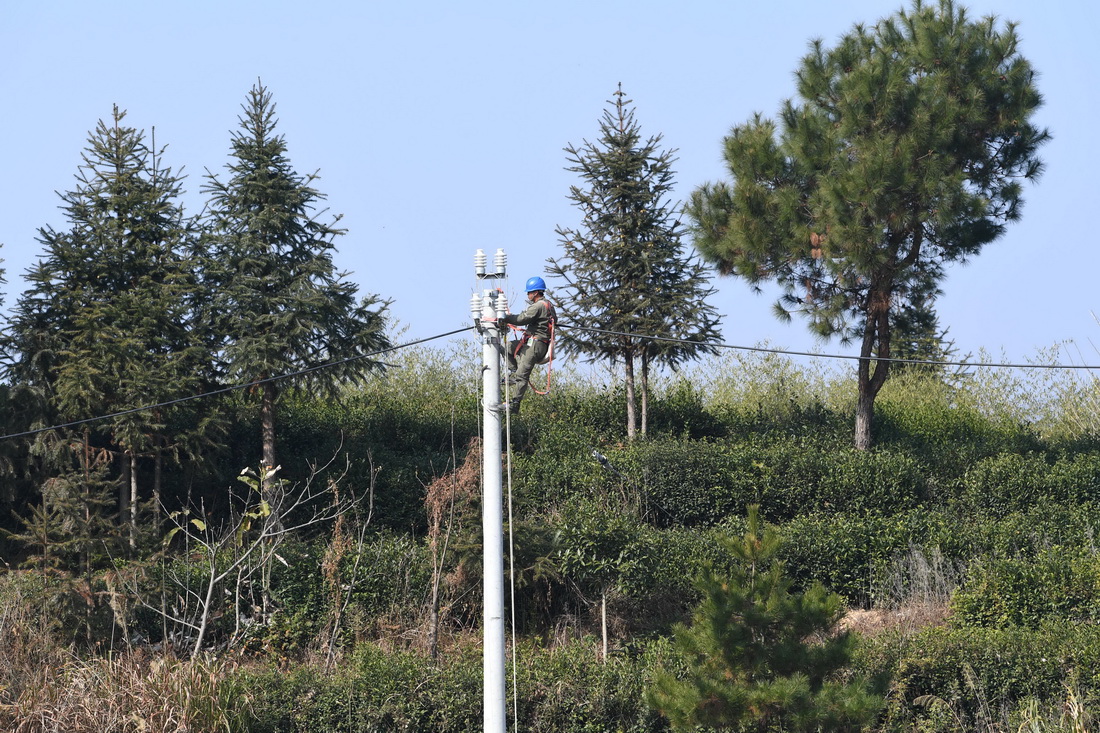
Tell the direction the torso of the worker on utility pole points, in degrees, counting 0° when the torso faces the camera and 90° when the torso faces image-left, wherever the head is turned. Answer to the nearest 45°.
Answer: approximately 90°

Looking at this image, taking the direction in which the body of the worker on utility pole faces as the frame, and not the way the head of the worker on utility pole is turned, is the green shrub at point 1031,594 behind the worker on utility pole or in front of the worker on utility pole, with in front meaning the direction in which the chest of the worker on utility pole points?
behind

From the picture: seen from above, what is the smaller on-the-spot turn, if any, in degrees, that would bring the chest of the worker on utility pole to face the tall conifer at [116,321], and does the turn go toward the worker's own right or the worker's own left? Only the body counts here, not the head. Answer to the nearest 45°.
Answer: approximately 45° to the worker's own right

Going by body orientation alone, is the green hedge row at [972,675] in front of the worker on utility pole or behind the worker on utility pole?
behind

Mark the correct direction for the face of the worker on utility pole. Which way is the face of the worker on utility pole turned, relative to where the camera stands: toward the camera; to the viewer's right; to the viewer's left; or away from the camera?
to the viewer's left

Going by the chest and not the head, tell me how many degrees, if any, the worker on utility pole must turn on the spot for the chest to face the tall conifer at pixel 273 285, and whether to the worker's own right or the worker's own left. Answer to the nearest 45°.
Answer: approximately 45° to the worker's own right

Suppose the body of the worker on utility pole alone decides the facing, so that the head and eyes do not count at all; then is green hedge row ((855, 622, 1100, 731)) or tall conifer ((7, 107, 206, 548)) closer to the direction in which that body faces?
the tall conifer

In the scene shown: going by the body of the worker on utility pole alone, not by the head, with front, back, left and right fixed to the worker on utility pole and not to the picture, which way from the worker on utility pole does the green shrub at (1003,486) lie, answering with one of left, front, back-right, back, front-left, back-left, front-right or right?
back-right
